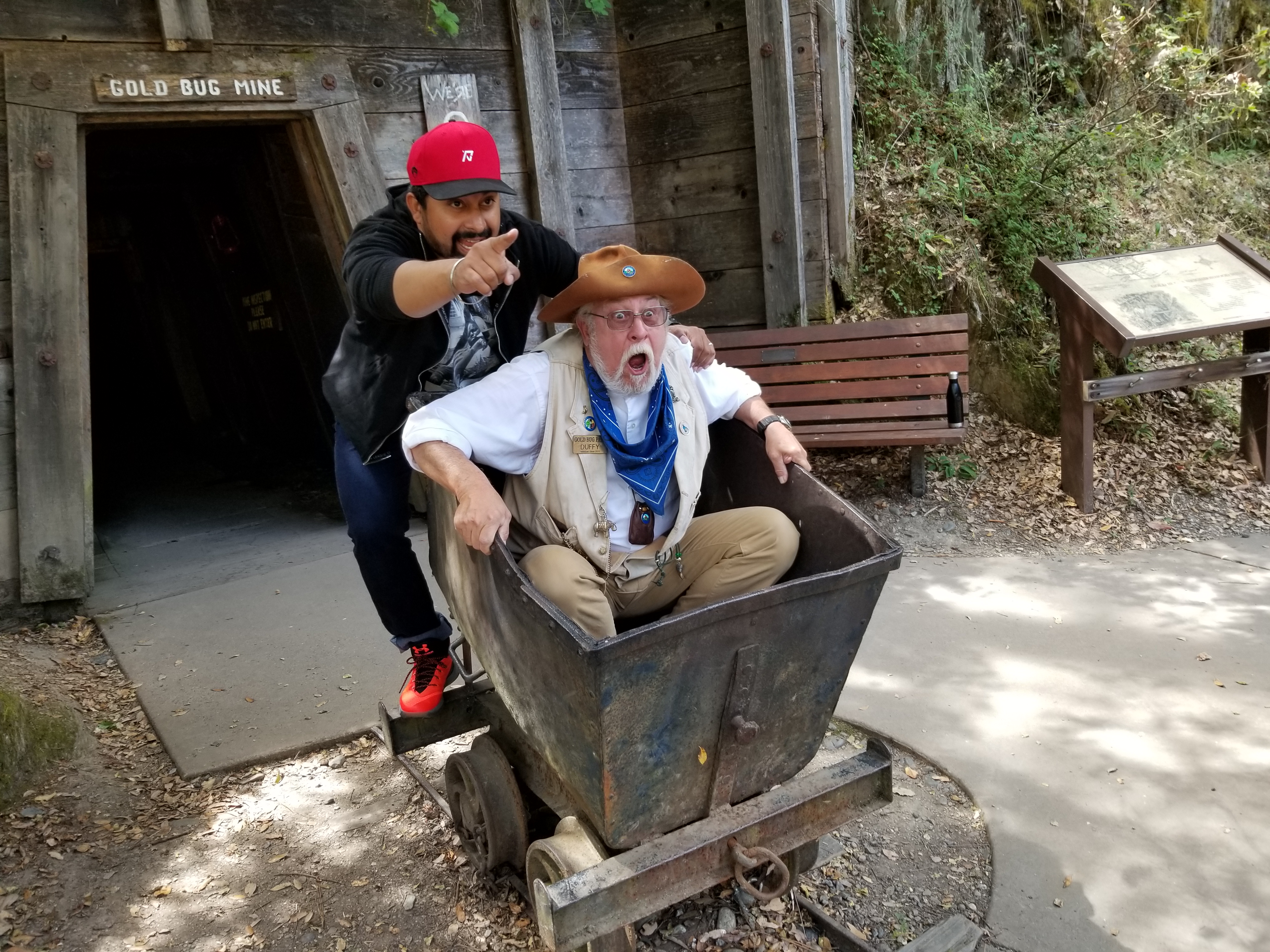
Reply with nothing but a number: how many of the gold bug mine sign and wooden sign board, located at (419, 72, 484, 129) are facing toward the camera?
2

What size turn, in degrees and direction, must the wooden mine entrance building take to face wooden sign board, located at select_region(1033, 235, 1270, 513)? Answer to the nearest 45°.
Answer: approximately 90° to its left

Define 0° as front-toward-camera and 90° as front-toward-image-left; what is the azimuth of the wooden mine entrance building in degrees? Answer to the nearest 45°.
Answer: approximately 0°

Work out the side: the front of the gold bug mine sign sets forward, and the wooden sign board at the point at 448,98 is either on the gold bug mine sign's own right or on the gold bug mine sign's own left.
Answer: on the gold bug mine sign's own left

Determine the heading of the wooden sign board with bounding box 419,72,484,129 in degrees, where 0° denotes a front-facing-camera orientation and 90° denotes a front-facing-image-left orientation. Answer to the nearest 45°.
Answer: approximately 0°

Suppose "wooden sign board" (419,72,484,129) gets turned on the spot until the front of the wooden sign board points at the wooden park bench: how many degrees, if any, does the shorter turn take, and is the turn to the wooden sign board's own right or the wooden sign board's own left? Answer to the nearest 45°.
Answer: approximately 90° to the wooden sign board's own left

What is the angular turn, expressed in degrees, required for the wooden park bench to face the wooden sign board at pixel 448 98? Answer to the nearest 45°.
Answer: approximately 90° to its right
